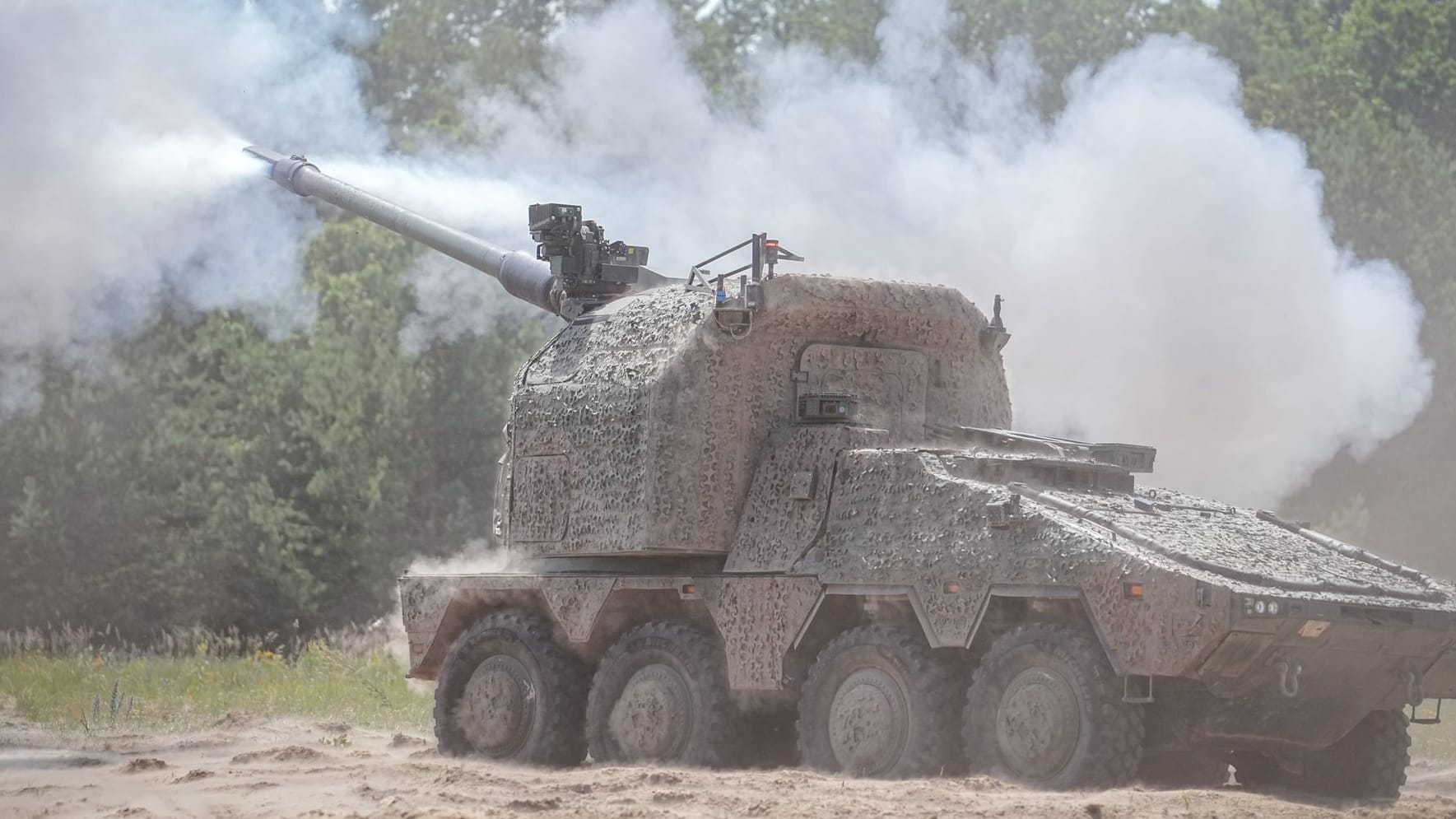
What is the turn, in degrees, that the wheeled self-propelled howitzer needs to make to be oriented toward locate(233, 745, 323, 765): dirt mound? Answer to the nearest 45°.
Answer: approximately 135° to its right

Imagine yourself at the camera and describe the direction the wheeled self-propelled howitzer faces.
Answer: facing the viewer and to the right of the viewer
